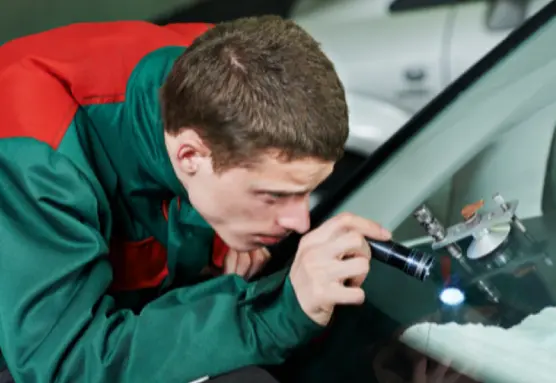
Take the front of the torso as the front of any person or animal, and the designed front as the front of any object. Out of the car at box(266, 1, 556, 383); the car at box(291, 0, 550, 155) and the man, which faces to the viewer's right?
the man

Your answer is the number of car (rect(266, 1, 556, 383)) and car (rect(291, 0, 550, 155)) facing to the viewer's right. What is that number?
0

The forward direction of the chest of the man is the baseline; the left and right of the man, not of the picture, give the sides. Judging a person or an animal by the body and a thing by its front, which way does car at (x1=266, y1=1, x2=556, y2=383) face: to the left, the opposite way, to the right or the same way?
the opposite way

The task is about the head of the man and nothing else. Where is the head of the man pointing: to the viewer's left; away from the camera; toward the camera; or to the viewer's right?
to the viewer's right

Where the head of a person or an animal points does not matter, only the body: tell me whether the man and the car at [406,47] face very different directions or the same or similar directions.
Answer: very different directions

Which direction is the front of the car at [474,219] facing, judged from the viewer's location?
facing the viewer and to the left of the viewer

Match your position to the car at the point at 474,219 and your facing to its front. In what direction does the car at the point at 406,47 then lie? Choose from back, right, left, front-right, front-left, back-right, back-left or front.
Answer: back-right

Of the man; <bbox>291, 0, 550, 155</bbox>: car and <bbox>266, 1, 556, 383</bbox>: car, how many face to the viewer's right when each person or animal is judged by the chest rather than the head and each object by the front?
1

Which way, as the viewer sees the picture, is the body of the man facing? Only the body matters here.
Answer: to the viewer's right
